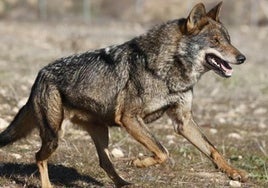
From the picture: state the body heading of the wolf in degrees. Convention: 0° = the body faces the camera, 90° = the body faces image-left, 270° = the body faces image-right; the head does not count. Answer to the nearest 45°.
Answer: approximately 270°
